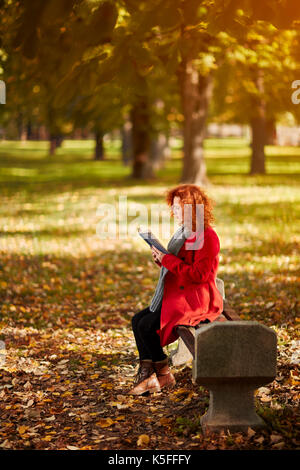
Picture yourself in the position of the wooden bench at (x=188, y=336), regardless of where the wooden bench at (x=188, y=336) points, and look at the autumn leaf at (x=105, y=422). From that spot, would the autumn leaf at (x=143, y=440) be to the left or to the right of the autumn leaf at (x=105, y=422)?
left

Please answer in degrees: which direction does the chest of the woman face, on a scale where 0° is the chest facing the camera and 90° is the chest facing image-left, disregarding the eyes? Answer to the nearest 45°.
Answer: approximately 90°
